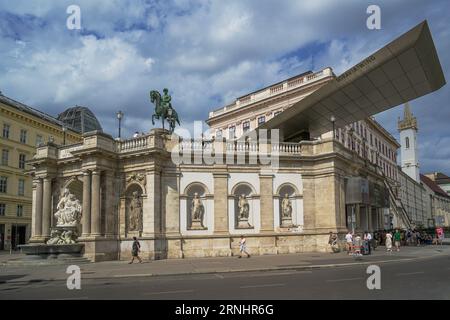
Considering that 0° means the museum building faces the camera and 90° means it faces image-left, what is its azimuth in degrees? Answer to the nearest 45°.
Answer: approximately 45°

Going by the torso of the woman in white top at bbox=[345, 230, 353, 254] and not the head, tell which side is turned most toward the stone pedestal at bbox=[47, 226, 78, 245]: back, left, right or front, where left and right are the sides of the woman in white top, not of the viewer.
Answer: right

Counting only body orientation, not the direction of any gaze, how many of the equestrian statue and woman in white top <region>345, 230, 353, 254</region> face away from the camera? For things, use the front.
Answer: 0

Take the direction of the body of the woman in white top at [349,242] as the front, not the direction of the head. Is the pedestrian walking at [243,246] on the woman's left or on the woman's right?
on the woman's right

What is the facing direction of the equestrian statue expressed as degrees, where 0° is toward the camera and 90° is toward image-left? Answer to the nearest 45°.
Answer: approximately 45°

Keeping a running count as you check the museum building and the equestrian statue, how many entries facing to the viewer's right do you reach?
0

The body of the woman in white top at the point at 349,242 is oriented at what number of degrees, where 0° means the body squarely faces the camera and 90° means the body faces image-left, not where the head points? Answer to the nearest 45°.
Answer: approximately 0°
